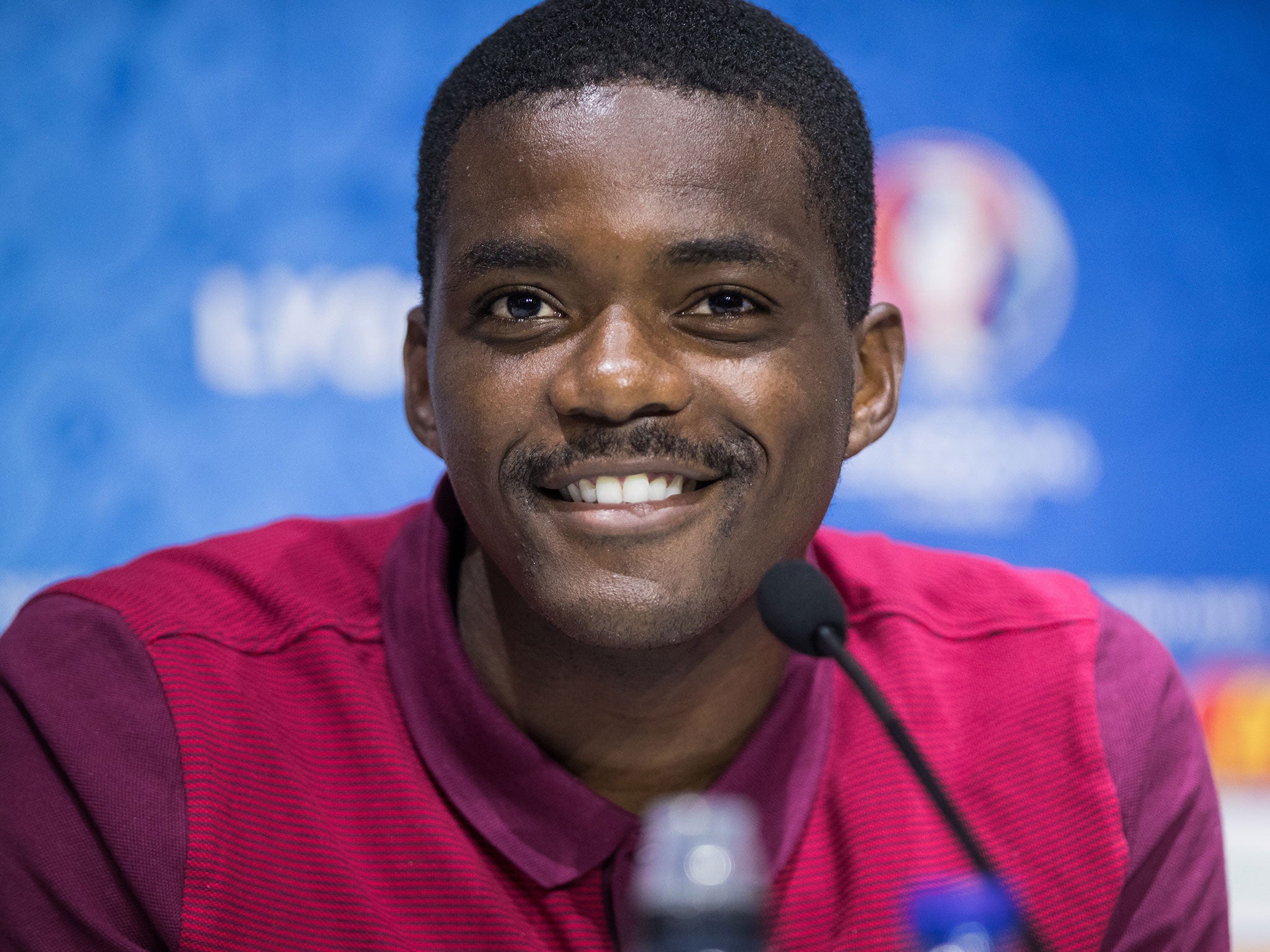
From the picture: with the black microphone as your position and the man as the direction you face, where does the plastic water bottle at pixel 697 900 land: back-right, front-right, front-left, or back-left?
back-left

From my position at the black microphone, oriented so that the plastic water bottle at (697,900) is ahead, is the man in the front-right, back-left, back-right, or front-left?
back-right

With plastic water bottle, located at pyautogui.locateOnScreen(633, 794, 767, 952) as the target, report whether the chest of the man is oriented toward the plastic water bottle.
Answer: yes

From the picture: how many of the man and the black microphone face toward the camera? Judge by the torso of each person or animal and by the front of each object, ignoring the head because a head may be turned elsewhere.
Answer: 1

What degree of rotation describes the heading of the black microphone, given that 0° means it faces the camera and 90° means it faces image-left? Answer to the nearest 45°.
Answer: approximately 135°

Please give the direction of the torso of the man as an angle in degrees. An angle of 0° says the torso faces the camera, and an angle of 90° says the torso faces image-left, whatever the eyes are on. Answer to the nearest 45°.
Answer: approximately 0°
